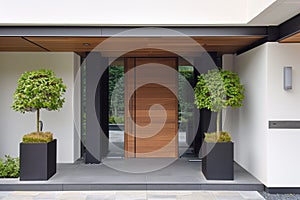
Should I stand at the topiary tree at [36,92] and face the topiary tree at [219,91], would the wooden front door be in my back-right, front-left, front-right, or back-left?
front-left

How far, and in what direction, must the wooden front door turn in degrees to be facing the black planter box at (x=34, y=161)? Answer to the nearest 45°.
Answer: approximately 45° to its right

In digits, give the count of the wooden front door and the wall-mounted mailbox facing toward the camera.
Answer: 2

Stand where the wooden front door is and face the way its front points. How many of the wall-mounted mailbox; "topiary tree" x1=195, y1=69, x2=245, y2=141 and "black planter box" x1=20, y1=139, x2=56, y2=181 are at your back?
0

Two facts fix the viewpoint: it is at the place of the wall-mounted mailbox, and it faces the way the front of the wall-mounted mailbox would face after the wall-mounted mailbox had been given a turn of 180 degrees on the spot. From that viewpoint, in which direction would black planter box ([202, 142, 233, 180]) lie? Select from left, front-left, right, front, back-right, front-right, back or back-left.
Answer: left

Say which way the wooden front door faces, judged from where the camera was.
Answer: facing the viewer

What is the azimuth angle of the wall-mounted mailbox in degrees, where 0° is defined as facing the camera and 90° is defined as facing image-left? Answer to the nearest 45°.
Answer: approximately 0°

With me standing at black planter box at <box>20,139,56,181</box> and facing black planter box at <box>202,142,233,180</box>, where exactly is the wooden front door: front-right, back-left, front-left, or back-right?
front-left

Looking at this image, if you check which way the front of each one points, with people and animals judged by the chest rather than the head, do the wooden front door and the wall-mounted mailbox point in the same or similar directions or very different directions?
same or similar directions

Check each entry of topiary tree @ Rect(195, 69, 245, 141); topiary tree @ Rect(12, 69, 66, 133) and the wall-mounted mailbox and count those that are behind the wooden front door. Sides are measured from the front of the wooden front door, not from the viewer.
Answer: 0

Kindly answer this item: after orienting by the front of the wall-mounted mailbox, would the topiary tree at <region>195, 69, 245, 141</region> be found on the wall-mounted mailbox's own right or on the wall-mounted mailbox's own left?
on the wall-mounted mailbox's own right

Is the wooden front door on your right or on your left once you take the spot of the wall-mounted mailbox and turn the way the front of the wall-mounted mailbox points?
on your right
